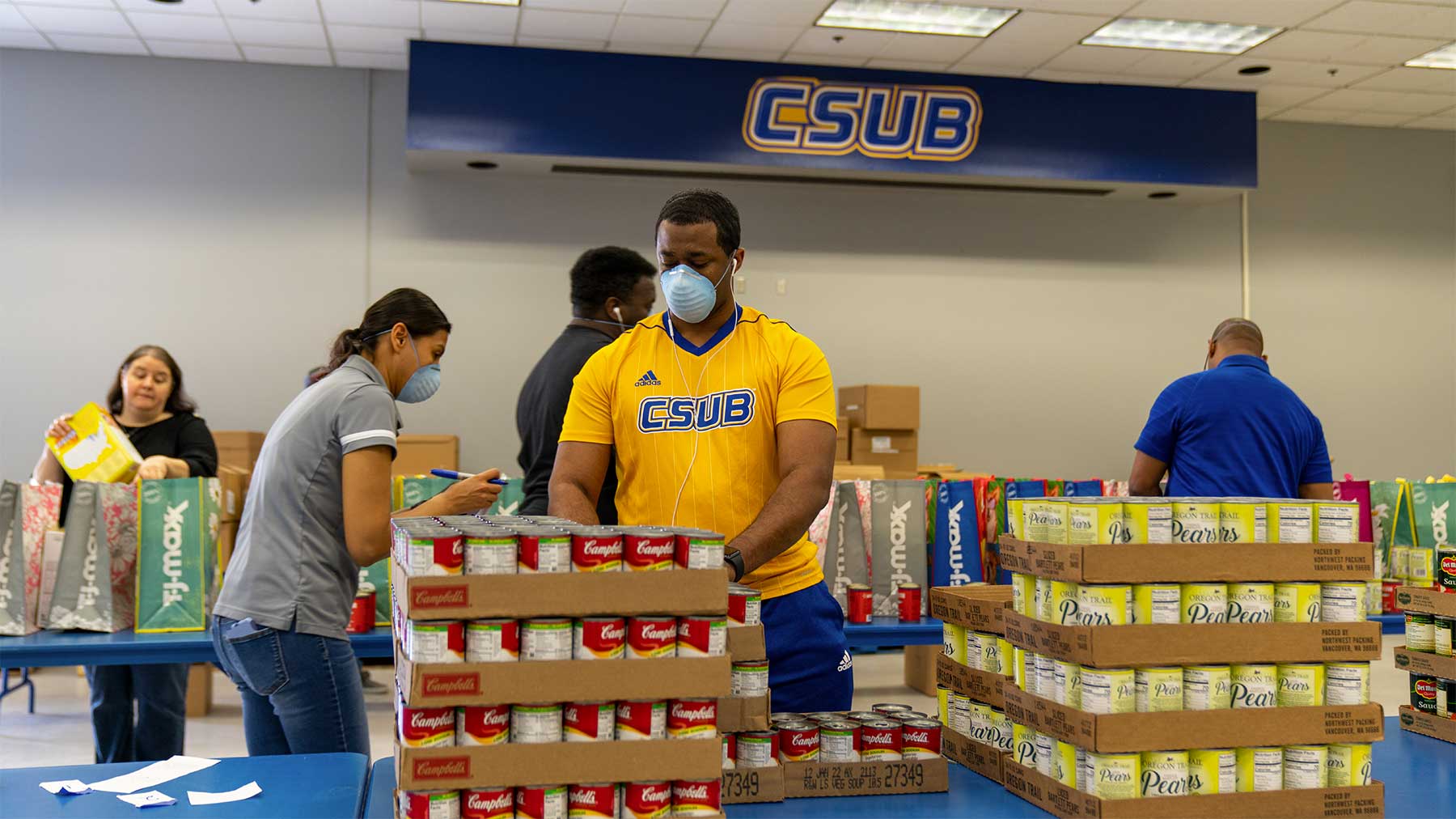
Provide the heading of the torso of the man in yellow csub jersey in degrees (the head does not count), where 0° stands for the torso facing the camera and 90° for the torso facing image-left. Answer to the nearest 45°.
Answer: approximately 0°

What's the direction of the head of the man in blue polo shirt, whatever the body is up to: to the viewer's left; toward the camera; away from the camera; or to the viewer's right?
away from the camera

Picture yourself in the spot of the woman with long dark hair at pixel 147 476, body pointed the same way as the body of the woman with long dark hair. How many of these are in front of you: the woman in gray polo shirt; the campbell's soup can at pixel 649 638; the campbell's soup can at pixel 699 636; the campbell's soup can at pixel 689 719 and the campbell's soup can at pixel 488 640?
5

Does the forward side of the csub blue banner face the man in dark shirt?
yes

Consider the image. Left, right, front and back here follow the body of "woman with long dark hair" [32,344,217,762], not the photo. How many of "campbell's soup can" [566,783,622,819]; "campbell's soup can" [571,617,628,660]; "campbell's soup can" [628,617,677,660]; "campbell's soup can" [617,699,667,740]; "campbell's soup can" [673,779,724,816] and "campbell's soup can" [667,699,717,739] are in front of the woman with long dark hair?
6

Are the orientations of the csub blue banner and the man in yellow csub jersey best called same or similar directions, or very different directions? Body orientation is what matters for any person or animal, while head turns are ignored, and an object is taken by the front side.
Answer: same or similar directions

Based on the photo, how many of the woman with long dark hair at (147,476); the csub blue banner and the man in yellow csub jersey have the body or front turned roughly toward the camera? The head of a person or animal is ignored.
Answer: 3

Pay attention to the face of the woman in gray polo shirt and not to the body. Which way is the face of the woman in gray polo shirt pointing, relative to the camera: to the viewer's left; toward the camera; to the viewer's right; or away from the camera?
to the viewer's right

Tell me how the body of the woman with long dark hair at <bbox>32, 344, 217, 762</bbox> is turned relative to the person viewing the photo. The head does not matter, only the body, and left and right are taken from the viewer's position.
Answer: facing the viewer

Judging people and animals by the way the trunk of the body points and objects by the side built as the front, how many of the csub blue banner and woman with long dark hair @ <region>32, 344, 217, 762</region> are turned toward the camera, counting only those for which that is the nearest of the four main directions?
2

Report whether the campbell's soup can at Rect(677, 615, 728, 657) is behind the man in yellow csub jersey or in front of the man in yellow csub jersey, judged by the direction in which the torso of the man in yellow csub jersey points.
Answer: in front

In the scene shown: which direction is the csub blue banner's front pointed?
toward the camera

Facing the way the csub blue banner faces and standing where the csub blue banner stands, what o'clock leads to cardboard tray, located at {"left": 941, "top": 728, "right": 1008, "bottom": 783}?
The cardboard tray is roughly at 12 o'clock from the csub blue banner.

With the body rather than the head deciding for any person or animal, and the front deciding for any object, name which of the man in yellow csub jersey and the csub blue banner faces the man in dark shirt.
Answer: the csub blue banner

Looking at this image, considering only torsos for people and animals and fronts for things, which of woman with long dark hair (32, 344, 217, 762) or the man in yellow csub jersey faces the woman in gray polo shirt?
the woman with long dark hair

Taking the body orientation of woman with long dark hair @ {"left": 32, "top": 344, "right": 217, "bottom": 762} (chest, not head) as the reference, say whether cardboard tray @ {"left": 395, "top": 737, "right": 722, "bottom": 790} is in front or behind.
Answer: in front

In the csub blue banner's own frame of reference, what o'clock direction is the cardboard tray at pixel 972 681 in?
The cardboard tray is roughly at 12 o'clock from the csub blue banner.
